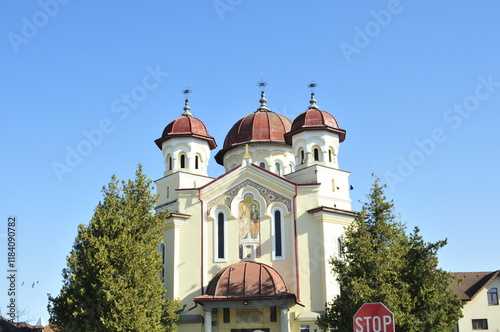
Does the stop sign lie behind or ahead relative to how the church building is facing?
ahead

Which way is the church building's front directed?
toward the camera

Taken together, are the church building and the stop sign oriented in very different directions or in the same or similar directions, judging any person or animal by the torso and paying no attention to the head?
same or similar directions

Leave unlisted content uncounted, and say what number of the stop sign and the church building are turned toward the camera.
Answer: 2

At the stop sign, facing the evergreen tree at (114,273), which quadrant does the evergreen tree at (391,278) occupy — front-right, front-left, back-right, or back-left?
front-right

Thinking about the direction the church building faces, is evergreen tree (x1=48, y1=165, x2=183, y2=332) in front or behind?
in front

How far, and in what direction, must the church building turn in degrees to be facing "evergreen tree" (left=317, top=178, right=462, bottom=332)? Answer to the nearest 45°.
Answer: approximately 45° to its left

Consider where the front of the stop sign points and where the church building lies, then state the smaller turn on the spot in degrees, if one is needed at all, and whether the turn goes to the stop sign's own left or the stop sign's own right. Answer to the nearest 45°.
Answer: approximately 180°

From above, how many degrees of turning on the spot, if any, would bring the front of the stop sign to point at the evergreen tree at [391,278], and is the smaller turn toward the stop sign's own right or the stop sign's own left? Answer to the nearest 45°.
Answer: approximately 180°

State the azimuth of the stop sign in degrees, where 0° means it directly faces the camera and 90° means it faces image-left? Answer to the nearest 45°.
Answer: approximately 0°

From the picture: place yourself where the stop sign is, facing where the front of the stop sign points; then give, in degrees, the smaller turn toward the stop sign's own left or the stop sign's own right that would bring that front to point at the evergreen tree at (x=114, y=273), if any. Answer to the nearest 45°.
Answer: approximately 135° to the stop sign's own right

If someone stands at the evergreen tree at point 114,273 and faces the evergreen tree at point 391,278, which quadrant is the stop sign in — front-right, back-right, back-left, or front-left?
front-right
